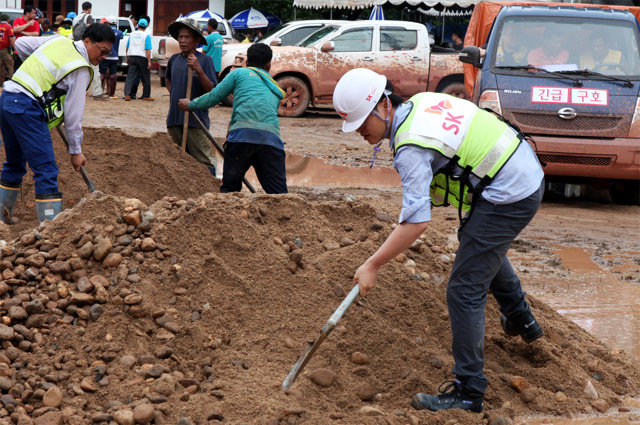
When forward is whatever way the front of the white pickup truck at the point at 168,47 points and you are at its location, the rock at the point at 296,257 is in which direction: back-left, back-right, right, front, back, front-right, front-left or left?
back-right

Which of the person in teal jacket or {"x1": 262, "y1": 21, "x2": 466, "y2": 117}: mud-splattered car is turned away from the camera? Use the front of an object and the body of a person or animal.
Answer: the person in teal jacket

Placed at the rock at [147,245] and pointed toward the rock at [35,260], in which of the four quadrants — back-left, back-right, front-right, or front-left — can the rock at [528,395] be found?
back-left

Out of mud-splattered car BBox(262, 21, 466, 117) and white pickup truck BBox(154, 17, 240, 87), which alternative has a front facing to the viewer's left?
the mud-splattered car

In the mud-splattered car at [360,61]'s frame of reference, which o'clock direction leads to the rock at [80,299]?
The rock is roughly at 9 o'clock from the mud-splattered car.

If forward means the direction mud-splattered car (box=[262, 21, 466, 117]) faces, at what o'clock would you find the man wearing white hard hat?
The man wearing white hard hat is roughly at 9 o'clock from the mud-splattered car.

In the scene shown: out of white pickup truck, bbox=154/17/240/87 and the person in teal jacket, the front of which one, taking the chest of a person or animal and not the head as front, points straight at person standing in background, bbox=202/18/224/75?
the person in teal jacket

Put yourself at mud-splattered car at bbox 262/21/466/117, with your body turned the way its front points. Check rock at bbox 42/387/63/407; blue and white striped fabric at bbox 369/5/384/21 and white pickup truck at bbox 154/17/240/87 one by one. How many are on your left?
1

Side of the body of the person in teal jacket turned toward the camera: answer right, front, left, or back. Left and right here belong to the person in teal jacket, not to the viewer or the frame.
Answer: back

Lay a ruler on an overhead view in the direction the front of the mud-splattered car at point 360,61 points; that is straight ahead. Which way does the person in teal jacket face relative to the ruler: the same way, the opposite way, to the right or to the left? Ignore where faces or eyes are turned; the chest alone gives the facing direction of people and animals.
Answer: to the right
